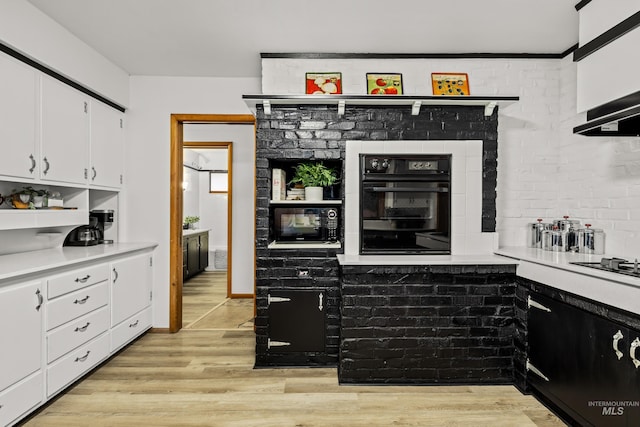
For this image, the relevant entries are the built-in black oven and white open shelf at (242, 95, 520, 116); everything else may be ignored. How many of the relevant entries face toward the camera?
2

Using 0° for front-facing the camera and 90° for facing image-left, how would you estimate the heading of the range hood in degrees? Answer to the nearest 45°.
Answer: approximately 45°

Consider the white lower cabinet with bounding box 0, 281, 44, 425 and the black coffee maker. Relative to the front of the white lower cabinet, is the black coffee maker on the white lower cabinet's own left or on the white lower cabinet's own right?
on the white lower cabinet's own left

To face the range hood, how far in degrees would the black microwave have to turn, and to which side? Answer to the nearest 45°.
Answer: approximately 45° to its left

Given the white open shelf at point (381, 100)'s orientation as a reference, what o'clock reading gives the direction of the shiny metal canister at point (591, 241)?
The shiny metal canister is roughly at 9 o'clock from the white open shelf.

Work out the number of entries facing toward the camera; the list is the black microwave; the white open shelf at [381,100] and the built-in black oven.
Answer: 3

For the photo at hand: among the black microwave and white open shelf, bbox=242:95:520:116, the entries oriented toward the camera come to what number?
2

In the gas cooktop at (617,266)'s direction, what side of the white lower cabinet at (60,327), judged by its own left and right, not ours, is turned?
front

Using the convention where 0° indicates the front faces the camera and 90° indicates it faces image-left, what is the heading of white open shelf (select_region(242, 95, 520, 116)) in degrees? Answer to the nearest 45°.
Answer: approximately 0°

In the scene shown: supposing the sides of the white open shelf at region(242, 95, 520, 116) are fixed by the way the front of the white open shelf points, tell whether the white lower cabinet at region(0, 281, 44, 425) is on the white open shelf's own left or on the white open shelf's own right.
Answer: on the white open shelf's own right
